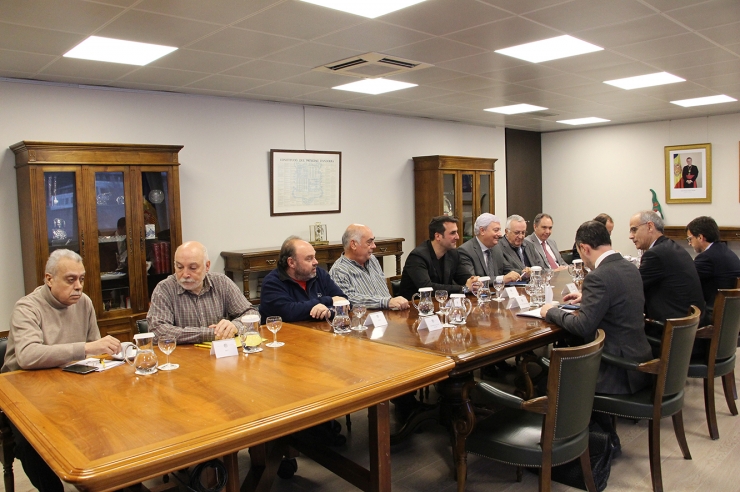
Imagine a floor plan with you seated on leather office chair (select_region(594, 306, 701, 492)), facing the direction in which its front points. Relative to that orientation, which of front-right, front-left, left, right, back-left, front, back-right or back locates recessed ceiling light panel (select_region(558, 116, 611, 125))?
front-right

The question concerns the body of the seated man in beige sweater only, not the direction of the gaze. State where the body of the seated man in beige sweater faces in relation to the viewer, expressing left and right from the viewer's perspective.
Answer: facing the viewer and to the right of the viewer

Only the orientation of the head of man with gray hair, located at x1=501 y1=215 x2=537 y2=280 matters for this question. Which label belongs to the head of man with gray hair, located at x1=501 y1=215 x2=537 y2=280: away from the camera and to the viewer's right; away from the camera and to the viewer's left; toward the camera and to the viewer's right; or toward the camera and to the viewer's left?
toward the camera and to the viewer's right

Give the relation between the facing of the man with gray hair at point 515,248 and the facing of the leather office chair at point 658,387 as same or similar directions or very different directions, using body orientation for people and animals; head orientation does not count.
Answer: very different directions

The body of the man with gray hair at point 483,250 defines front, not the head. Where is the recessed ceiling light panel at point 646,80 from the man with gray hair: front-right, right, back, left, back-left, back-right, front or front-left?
left

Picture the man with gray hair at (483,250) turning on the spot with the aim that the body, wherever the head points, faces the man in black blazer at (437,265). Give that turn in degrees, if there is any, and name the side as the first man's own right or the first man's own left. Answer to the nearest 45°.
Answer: approximately 90° to the first man's own right

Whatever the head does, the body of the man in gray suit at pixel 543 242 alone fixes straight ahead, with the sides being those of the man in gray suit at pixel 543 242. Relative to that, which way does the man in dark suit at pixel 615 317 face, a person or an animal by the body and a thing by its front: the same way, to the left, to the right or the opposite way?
the opposite way

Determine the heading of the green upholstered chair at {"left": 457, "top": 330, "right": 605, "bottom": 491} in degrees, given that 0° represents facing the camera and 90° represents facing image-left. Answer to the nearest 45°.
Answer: approximately 135°

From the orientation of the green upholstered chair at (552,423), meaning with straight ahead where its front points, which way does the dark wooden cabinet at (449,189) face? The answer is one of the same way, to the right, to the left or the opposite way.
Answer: the opposite way

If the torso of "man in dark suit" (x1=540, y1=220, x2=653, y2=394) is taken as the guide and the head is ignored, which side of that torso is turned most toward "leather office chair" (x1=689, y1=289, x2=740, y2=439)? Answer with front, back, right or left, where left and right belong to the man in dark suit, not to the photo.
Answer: right

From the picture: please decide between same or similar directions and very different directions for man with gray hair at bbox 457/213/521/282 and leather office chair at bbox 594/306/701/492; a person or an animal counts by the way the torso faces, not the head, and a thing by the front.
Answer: very different directions

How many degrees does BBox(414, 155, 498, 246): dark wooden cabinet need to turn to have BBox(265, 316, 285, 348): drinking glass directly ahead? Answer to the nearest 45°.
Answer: approximately 45° to its right

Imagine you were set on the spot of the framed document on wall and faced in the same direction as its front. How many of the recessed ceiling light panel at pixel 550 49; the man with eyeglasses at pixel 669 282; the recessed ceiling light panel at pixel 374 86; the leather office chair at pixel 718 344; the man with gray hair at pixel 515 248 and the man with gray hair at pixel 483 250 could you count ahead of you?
6

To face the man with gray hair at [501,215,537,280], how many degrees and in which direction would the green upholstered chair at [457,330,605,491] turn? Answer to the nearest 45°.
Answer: approximately 45° to its right

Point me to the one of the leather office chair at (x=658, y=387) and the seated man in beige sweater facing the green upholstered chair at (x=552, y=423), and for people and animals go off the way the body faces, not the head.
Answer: the seated man in beige sweater

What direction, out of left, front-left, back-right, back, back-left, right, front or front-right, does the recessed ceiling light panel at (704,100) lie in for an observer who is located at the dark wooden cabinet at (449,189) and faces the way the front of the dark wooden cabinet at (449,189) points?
front-left

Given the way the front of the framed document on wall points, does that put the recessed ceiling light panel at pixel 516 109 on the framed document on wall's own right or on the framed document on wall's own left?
on the framed document on wall's own left

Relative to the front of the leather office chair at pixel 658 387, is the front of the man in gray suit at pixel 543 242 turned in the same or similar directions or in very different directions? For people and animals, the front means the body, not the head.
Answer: very different directions
